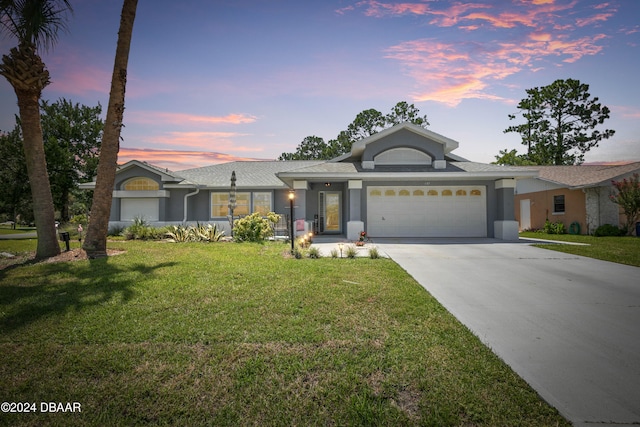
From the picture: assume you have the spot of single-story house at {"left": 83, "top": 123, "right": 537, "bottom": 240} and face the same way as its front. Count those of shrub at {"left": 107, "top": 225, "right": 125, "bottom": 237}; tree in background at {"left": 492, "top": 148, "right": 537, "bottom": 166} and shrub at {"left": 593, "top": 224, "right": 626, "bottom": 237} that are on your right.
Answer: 1

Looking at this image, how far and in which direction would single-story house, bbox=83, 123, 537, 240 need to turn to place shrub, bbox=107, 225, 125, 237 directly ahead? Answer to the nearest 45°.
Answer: approximately 90° to its right

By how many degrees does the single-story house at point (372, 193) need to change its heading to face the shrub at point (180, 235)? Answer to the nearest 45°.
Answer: approximately 90° to its right

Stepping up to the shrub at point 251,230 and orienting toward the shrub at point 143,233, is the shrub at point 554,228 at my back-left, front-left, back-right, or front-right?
back-right

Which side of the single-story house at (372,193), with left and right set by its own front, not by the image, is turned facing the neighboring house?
left

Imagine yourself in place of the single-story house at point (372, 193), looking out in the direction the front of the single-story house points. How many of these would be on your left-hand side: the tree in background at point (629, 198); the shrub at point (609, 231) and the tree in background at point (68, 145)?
2

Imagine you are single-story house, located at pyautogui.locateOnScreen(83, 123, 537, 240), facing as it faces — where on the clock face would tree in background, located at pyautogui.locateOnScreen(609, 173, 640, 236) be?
The tree in background is roughly at 9 o'clock from the single-story house.

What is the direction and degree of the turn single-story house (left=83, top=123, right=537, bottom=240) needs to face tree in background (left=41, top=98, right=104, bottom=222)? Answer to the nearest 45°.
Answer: approximately 135° to its right

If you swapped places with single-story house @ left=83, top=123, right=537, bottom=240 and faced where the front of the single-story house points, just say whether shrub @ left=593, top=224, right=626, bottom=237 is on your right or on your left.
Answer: on your left

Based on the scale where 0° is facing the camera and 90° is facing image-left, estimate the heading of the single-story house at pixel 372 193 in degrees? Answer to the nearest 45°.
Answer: approximately 0°
